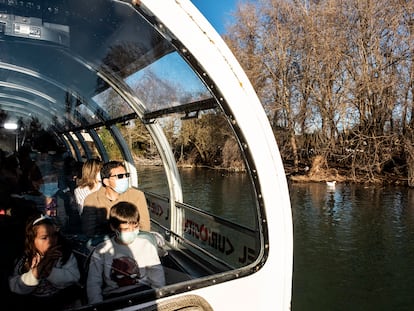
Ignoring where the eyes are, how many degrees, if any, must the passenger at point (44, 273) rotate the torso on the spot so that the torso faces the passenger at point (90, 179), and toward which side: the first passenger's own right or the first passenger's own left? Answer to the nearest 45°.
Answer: approximately 180°

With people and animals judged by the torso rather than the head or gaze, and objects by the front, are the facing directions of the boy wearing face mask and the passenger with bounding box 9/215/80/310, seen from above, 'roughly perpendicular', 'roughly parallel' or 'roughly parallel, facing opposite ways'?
roughly parallel

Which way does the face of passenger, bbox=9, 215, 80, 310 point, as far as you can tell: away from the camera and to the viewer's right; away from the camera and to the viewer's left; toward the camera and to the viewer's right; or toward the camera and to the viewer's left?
toward the camera and to the viewer's right

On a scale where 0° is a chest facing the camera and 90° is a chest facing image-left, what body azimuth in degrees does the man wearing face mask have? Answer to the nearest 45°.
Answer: approximately 315°

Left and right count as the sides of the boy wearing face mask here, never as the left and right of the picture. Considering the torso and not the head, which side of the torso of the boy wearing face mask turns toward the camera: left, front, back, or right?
front

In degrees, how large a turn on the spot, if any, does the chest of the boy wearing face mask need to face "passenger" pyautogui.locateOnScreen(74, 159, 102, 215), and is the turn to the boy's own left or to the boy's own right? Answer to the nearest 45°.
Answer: approximately 180°

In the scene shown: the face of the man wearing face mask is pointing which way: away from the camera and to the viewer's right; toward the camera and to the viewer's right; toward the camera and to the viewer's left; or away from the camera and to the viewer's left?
toward the camera and to the viewer's right

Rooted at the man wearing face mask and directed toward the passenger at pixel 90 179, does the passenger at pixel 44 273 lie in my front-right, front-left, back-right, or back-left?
back-left

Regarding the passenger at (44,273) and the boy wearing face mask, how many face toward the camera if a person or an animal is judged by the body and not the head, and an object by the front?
2
